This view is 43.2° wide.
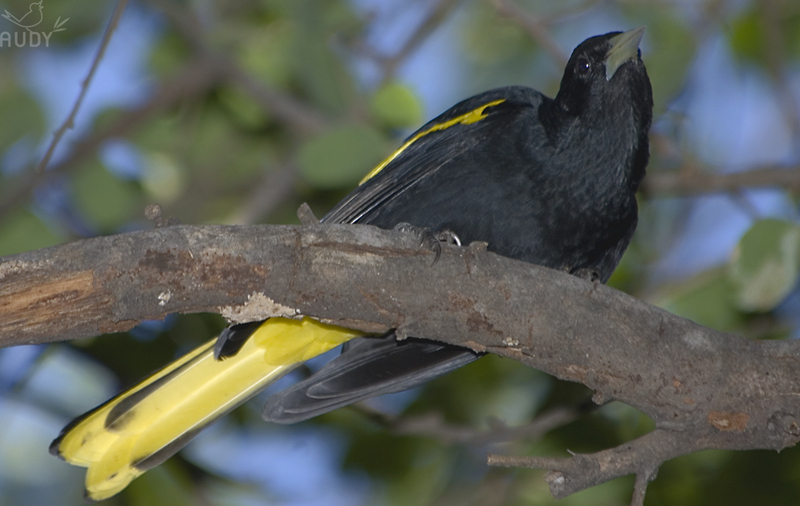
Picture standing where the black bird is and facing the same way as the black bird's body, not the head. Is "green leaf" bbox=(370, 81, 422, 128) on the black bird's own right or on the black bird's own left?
on the black bird's own left

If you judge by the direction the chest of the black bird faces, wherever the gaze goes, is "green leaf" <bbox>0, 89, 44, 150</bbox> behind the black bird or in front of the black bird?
behind

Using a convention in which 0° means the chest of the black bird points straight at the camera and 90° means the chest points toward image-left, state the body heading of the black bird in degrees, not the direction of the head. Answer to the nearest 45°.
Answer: approximately 315°

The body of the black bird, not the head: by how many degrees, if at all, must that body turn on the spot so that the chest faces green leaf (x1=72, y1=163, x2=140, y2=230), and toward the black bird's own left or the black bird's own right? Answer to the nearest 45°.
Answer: approximately 180°

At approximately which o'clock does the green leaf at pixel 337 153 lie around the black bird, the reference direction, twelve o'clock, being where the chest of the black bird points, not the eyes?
The green leaf is roughly at 7 o'clock from the black bird.

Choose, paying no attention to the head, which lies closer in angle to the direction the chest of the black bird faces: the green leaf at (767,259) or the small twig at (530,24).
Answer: the green leaf

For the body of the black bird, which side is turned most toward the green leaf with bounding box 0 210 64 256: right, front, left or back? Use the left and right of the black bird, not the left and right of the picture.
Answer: back
